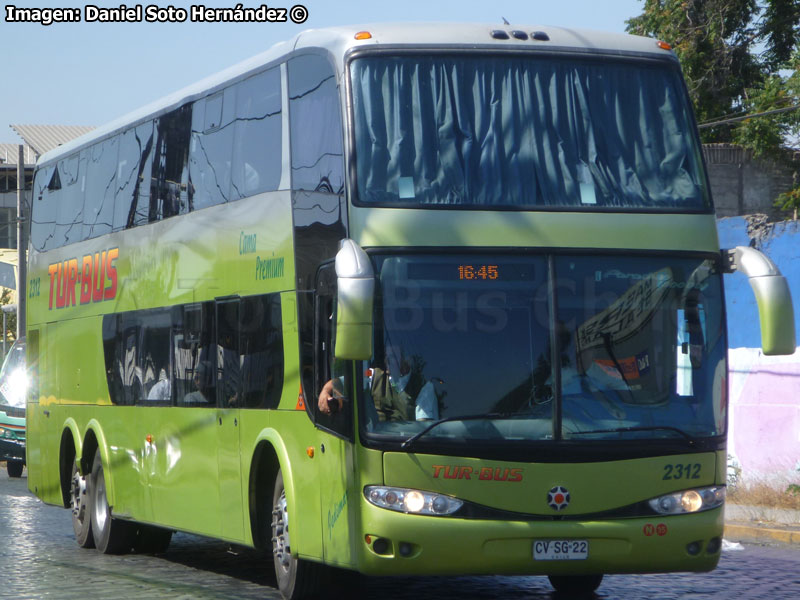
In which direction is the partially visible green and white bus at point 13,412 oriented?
toward the camera

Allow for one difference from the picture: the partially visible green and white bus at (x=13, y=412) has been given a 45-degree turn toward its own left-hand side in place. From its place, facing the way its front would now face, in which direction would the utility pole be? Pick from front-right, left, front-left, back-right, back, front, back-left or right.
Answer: back-left

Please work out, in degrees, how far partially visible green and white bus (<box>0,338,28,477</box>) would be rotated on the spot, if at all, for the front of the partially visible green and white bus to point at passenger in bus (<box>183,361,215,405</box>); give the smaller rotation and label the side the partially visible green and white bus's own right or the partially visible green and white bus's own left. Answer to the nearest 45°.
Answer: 0° — it already faces them

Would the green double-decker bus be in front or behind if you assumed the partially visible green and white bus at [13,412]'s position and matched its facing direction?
in front

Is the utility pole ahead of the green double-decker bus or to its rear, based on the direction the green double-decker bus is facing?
to the rear

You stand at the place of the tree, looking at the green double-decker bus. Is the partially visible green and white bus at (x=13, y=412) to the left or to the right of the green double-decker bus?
right

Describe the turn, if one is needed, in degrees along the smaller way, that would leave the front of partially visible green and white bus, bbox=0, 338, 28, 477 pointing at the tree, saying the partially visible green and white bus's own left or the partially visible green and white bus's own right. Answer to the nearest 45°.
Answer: approximately 90° to the partially visible green and white bus's own left

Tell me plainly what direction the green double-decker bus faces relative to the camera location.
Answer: facing the viewer and to the right of the viewer

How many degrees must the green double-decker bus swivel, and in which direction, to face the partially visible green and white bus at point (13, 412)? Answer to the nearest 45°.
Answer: approximately 180°

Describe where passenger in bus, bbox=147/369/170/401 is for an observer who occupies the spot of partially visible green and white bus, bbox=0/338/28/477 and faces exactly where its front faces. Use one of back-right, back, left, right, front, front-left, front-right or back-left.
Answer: front
